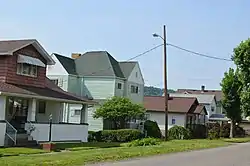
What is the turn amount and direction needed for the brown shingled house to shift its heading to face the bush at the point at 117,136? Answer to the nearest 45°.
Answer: approximately 90° to its left

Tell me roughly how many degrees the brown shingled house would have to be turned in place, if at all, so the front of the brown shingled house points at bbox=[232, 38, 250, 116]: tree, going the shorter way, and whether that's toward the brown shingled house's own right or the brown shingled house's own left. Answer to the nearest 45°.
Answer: approximately 45° to the brown shingled house's own left

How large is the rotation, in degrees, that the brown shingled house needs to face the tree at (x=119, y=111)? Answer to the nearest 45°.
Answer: approximately 90° to its left

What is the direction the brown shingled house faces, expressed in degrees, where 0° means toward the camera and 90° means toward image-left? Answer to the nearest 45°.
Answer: approximately 315°

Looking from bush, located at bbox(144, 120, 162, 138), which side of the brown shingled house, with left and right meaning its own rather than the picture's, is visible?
left
